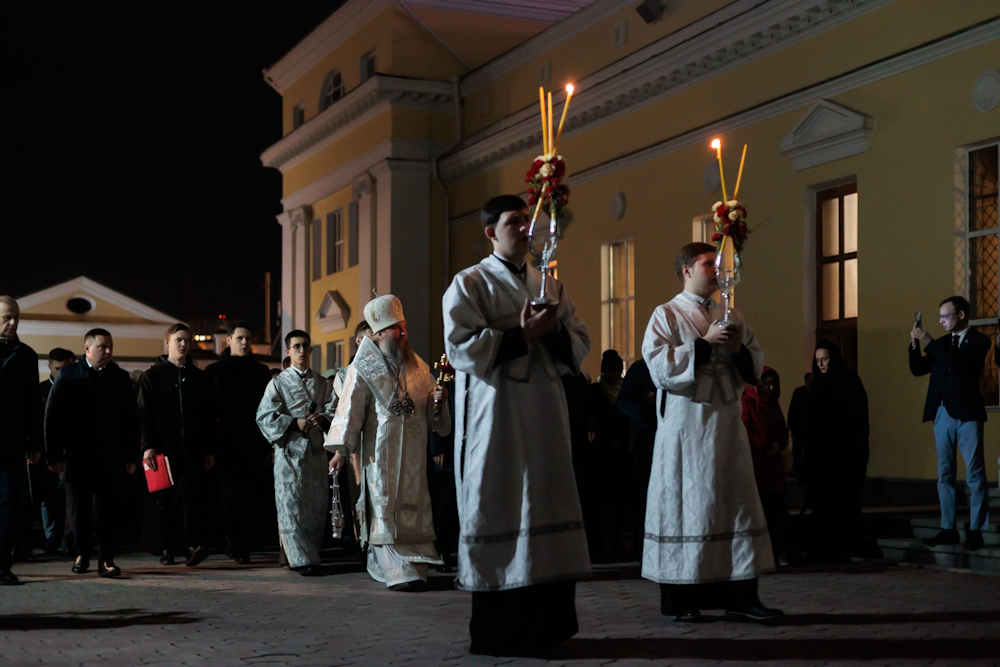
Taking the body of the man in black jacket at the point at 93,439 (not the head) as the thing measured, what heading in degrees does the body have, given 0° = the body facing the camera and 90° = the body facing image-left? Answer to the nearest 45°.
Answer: approximately 0°

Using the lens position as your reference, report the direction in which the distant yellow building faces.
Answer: facing the viewer

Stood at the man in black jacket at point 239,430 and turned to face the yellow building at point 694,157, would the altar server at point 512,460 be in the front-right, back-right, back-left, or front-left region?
back-right

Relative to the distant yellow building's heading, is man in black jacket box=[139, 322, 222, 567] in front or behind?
in front

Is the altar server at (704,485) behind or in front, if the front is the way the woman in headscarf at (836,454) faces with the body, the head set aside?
in front

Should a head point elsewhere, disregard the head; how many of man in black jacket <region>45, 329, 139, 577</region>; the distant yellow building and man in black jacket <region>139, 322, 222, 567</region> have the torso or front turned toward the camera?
3

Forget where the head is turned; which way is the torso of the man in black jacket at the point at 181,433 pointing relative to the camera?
toward the camera

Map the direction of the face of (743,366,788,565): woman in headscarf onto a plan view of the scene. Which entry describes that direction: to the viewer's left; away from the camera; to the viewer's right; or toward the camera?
toward the camera

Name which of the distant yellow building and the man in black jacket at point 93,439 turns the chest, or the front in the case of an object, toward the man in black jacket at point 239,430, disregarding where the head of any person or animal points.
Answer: the distant yellow building

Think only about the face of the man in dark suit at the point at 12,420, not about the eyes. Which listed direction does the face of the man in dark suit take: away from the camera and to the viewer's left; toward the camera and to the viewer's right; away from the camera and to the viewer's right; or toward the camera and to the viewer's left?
toward the camera and to the viewer's right

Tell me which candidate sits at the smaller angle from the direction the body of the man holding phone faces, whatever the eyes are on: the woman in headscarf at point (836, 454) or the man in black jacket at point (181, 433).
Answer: the man in black jacket

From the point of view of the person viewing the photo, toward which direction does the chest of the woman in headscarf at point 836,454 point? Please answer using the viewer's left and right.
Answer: facing the viewer and to the left of the viewer

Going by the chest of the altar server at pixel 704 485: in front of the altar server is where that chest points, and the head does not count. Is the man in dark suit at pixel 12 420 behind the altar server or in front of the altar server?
behind
